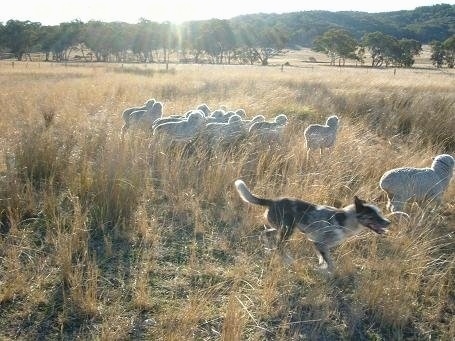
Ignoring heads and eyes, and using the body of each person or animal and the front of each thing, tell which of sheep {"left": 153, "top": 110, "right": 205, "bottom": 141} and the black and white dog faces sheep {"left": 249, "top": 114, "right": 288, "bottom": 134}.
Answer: sheep {"left": 153, "top": 110, "right": 205, "bottom": 141}

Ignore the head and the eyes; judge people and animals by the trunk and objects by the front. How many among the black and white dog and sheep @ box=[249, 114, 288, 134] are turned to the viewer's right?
2

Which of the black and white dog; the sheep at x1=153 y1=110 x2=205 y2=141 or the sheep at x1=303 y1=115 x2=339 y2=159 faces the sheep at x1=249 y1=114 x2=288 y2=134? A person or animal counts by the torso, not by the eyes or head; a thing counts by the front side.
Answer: the sheep at x1=153 y1=110 x2=205 y2=141

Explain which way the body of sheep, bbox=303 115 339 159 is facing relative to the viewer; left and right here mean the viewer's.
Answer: facing away from the viewer and to the right of the viewer

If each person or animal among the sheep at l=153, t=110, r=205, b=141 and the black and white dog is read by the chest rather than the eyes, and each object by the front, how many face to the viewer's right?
2

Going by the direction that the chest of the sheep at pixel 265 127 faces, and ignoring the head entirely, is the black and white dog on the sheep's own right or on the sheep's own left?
on the sheep's own right

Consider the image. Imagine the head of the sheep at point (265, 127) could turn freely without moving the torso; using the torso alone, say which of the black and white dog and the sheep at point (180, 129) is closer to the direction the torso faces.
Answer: the black and white dog

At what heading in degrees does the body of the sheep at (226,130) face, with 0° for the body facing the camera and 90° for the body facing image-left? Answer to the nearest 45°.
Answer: approximately 270°

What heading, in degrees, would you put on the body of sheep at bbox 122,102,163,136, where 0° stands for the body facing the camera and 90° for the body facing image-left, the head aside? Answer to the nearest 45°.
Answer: approximately 270°

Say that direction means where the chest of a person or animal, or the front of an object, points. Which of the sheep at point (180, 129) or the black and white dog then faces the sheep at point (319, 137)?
the sheep at point (180, 129)
